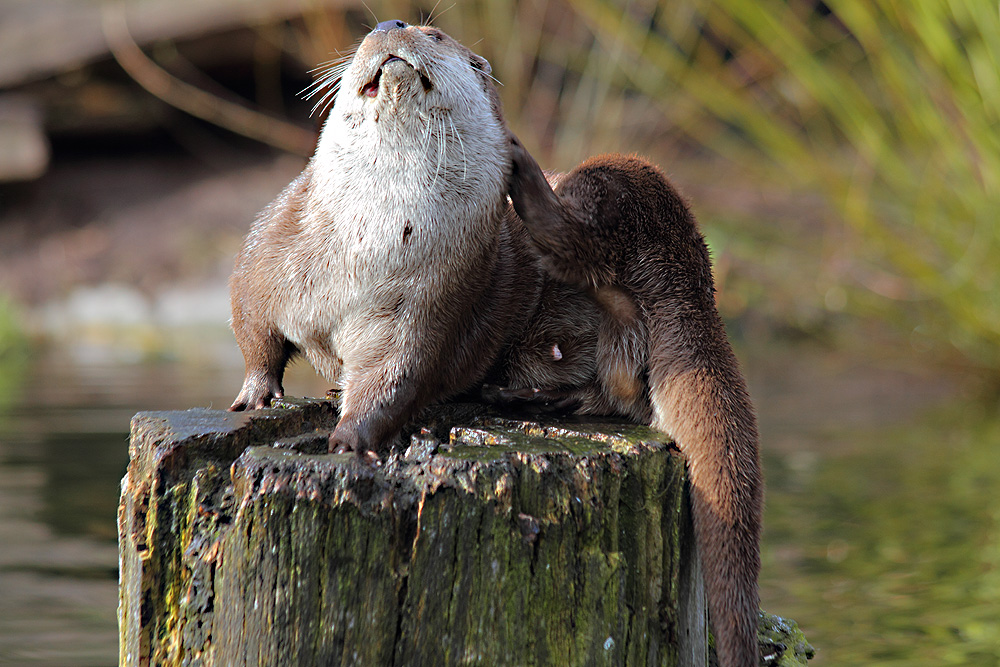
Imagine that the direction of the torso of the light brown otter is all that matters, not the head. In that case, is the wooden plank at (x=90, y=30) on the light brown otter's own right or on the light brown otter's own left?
on the light brown otter's own right

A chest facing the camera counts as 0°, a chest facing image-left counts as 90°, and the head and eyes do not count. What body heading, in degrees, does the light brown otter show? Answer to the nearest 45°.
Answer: approximately 45°
